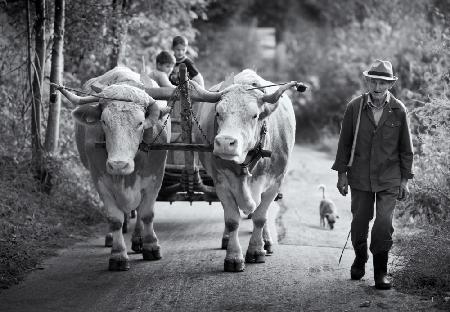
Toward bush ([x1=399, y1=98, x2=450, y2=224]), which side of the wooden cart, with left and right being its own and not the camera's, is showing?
left

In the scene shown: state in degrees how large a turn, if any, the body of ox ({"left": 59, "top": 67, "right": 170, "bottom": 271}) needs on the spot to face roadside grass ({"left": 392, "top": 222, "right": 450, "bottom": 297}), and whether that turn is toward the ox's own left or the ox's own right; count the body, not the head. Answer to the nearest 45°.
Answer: approximately 45° to the ox's own left

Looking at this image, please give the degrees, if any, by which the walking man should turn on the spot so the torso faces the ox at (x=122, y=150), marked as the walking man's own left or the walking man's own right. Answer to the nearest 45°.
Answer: approximately 90° to the walking man's own right

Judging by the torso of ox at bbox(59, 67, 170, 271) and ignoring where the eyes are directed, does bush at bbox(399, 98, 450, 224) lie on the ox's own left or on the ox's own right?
on the ox's own left

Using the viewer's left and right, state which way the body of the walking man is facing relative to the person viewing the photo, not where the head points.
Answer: facing the viewer

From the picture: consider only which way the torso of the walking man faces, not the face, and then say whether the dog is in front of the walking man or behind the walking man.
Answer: behind

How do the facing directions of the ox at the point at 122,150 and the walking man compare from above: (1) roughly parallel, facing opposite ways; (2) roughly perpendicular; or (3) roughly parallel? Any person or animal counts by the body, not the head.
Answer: roughly parallel

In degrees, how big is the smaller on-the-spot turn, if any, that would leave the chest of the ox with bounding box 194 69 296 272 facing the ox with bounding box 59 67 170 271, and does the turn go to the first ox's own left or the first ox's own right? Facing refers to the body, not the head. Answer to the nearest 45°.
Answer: approximately 90° to the first ox's own right

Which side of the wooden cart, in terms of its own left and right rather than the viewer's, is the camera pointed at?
front

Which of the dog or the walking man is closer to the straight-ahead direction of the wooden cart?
the walking man

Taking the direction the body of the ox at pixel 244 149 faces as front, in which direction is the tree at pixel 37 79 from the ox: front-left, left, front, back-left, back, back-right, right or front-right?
back-right

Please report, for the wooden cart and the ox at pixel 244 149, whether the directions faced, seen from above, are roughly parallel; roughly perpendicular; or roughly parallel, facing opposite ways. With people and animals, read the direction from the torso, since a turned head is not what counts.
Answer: roughly parallel

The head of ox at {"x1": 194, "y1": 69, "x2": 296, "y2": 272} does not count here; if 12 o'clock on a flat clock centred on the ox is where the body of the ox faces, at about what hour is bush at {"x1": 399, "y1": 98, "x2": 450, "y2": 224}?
The bush is roughly at 8 o'clock from the ox.

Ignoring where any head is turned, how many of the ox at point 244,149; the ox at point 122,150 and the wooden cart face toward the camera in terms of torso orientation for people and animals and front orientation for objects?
3

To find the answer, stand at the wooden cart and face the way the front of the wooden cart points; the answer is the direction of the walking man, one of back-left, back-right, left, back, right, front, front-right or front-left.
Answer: front-left

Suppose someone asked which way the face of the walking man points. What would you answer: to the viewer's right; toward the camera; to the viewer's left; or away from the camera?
toward the camera
